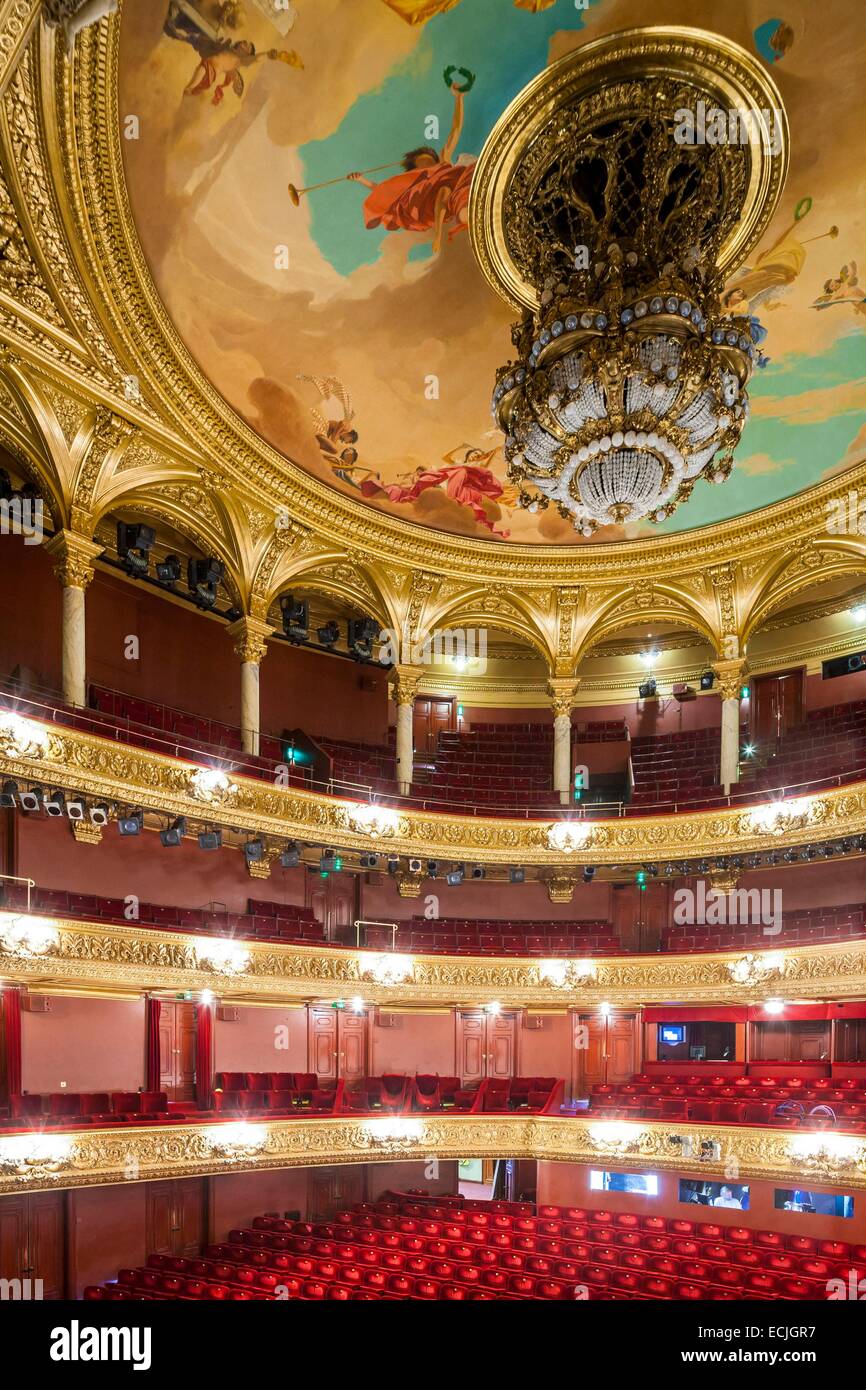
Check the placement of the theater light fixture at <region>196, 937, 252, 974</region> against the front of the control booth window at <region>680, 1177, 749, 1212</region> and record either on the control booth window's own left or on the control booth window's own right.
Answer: on the control booth window's own right

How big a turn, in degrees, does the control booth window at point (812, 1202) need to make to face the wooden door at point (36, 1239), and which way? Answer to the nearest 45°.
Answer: approximately 45° to its right

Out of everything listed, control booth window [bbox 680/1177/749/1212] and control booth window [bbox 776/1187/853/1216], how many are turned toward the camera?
2

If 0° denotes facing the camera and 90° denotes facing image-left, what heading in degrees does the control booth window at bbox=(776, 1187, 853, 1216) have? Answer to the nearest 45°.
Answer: approximately 0°

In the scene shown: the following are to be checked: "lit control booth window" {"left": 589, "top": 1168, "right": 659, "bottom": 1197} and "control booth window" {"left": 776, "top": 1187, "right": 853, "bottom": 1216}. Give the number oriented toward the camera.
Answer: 2

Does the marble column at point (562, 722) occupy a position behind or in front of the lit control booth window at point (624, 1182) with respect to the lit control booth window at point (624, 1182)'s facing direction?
behind

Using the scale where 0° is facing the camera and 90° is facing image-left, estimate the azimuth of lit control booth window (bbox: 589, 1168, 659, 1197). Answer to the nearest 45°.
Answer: approximately 0°
